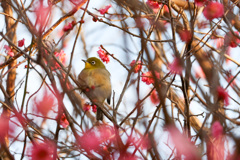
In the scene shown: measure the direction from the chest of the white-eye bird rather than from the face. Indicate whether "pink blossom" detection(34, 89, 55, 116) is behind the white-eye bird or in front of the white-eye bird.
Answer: in front

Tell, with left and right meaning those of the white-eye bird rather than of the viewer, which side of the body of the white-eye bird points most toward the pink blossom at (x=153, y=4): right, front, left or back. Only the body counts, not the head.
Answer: left

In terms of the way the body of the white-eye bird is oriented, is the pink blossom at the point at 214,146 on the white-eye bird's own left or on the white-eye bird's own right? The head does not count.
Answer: on the white-eye bird's own left

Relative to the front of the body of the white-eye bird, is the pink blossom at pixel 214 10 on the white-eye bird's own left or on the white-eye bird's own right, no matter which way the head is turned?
on the white-eye bird's own left

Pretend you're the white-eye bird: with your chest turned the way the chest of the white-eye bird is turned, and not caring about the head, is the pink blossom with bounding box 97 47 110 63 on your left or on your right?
on your left

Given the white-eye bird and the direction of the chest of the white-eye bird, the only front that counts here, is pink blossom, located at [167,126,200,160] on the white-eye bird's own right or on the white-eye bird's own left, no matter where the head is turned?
on the white-eye bird's own left

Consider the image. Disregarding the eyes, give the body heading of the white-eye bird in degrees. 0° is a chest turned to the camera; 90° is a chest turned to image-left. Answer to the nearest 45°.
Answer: approximately 45°

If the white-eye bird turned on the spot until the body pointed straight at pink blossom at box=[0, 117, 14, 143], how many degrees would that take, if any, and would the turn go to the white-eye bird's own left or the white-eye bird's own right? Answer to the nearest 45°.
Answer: approximately 45° to the white-eye bird's own left
